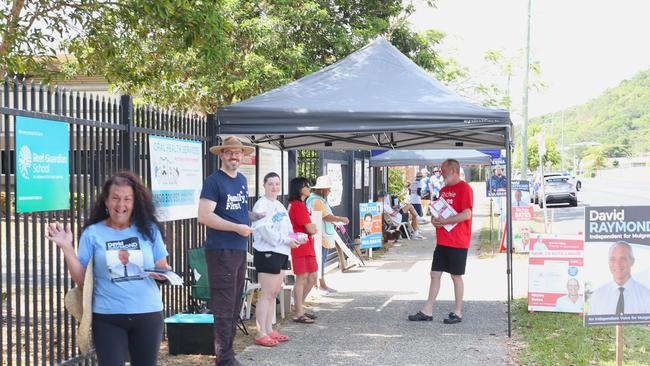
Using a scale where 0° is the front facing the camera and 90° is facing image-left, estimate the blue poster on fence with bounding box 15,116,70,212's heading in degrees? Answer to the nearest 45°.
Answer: approximately 315°

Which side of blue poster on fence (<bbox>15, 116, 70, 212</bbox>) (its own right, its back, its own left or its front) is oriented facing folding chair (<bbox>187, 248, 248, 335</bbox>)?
left

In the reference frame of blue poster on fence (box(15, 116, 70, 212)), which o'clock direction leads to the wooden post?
The wooden post is roughly at 11 o'clock from the blue poster on fence.

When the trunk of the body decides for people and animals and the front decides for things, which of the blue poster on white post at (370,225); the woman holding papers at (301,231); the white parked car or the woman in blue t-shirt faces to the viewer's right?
the woman holding papers
